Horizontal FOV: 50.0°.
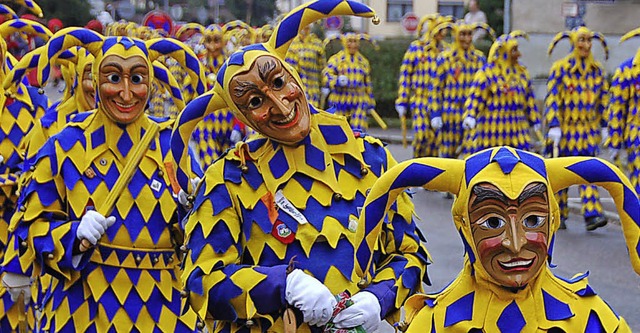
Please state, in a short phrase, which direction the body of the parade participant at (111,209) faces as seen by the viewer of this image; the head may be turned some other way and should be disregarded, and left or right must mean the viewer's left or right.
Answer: facing the viewer

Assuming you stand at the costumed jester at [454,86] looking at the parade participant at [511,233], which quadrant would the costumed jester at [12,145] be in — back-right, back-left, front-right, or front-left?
front-right

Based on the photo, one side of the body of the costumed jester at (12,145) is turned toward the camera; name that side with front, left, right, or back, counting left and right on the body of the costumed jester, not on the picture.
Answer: front

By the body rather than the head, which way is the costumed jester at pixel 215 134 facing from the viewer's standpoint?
toward the camera

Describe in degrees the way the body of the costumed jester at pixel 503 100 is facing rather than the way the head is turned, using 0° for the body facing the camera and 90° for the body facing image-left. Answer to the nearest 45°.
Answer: approximately 315°

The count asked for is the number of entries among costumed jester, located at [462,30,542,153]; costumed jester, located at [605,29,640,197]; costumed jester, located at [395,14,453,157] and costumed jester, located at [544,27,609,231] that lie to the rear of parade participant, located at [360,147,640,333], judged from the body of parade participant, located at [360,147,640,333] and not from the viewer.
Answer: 4

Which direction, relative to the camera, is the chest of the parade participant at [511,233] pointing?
toward the camera

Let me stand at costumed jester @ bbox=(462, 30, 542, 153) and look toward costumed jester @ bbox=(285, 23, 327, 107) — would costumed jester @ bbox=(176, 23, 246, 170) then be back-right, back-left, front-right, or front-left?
front-left

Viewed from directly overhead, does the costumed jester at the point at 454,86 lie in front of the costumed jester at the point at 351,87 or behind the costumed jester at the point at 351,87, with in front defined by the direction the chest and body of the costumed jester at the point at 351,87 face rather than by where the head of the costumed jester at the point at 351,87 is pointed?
in front

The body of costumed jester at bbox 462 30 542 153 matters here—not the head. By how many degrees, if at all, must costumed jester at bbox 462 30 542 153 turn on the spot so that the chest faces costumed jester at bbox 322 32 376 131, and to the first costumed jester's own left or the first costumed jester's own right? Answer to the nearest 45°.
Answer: approximately 180°

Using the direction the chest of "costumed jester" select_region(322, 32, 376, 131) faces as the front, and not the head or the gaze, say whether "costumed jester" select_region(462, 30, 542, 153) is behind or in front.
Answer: in front
